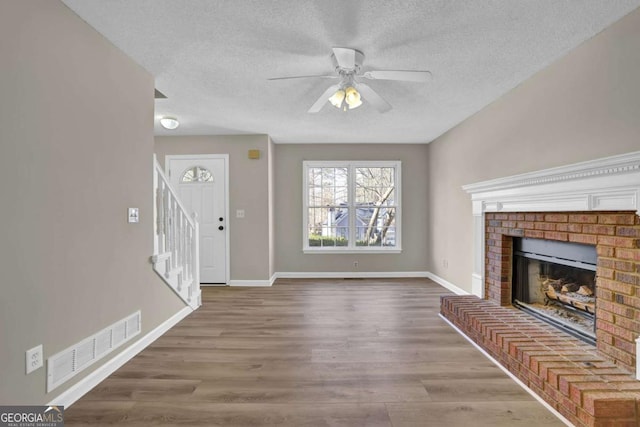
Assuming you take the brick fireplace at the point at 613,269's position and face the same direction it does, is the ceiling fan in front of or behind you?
in front

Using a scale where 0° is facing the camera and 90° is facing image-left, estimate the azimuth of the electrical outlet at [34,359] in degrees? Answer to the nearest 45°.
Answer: approximately 315°

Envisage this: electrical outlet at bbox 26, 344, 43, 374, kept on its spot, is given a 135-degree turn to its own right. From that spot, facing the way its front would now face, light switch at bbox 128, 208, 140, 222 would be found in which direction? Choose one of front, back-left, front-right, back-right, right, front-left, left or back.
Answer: back-right

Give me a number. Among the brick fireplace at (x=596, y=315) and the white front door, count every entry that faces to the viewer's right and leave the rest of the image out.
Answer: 0

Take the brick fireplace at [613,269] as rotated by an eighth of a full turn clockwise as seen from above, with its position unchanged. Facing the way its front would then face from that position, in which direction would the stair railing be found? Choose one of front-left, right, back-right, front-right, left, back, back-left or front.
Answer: front

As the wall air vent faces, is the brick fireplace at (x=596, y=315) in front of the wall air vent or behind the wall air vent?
in front

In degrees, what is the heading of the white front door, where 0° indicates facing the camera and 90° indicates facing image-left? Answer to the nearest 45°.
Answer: approximately 0°

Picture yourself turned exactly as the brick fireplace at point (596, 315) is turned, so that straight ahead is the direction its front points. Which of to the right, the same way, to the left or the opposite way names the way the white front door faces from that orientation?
to the left

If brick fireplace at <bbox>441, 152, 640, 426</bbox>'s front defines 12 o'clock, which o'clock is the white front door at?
The white front door is roughly at 2 o'clock from the brick fireplace.

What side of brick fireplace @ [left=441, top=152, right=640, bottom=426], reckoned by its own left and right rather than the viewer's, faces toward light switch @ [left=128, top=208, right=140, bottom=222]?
front

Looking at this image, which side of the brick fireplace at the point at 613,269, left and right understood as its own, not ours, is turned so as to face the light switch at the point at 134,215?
front

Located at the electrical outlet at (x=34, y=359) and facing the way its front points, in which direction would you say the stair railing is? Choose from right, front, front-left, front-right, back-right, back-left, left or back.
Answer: left

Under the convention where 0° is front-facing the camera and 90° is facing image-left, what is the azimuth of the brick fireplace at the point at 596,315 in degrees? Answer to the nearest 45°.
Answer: approximately 45°
